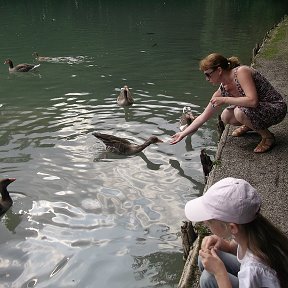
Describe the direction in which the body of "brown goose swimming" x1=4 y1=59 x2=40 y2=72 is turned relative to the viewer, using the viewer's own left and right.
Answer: facing to the left of the viewer

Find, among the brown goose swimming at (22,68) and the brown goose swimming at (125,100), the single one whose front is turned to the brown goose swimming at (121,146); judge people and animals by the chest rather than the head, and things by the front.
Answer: the brown goose swimming at (125,100)

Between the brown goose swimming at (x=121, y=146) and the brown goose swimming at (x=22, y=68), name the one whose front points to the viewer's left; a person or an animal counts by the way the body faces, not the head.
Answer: the brown goose swimming at (x=22, y=68)

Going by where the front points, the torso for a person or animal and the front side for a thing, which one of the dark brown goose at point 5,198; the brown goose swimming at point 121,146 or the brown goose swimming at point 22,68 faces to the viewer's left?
the brown goose swimming at point 22,68

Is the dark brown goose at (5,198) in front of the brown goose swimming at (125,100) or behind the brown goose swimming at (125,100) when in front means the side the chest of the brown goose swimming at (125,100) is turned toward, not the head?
in front

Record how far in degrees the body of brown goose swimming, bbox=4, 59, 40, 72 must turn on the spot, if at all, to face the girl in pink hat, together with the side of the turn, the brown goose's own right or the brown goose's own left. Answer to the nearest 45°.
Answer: approximately 90° to the brown goose's own left

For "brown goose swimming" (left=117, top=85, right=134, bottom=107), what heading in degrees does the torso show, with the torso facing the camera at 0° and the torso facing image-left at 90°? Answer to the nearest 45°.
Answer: approximately 0°

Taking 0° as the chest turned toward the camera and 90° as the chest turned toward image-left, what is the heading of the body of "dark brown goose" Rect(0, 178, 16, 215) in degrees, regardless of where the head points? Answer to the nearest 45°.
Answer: approximately 270°

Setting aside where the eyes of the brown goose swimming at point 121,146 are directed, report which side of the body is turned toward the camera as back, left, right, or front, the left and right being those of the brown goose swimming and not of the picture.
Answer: right

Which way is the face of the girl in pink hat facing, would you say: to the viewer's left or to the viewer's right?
to the viewer's left

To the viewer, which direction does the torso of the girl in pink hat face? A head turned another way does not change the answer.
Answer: to the viewer's left

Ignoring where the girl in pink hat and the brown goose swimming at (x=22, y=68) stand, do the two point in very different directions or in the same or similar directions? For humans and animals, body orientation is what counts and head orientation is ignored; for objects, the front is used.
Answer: same or similar directions

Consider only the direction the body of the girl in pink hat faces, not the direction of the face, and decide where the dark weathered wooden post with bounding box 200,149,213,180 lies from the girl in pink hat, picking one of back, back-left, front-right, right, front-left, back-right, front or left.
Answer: right

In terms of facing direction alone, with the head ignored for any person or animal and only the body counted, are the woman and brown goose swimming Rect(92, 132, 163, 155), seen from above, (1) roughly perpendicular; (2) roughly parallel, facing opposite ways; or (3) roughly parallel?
roughly parallel, facing opposite ways

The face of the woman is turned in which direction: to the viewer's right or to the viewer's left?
to the viewer's left

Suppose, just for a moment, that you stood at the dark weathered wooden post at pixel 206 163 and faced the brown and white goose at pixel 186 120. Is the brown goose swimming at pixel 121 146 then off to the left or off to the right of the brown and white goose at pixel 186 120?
left

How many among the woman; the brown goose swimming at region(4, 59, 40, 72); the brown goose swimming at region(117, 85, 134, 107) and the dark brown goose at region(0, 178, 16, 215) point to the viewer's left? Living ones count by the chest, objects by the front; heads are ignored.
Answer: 2

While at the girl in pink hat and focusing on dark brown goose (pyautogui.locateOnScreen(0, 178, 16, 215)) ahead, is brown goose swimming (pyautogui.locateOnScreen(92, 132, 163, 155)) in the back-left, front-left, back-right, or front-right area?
front-right
